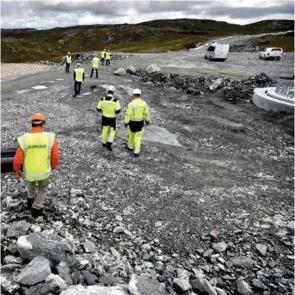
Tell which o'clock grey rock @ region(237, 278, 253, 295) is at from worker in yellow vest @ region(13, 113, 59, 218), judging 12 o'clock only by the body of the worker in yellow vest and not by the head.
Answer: The grey rock is roughly at 4 o'clock from the worker in yellow vest.

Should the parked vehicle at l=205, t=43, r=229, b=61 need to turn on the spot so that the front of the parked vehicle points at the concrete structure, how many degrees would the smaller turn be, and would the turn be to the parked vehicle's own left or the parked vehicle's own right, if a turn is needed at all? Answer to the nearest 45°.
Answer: approximately 45° to the parked vehicle's own left

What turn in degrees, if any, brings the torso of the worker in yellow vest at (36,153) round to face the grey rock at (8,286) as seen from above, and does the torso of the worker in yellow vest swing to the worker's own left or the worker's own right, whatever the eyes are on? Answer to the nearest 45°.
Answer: approximately 180°

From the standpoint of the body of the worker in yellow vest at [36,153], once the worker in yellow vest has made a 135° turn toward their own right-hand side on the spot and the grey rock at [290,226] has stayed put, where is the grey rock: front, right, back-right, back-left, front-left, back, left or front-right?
front-left

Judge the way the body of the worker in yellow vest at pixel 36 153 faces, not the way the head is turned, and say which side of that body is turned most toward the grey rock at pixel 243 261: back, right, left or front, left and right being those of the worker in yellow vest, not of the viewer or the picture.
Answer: right

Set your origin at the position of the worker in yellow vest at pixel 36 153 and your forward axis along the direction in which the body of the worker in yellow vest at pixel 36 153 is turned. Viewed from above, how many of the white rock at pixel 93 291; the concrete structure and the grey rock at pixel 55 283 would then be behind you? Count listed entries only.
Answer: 2

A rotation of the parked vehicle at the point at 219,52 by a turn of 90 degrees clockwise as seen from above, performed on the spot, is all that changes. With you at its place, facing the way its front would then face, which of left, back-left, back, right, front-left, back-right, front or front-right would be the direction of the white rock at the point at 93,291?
back-left

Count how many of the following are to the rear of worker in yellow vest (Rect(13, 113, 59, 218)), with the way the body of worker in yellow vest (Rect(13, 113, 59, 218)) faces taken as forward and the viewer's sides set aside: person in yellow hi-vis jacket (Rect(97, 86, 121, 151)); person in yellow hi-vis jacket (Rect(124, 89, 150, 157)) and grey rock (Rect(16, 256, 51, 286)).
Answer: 1

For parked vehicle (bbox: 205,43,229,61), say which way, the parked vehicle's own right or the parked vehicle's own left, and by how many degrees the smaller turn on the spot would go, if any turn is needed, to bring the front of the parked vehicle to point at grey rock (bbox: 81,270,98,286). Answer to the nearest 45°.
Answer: approximately 45° to the parked vehicle's own left

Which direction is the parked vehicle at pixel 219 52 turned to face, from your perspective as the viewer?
facing the viewer and to the left of the viewer

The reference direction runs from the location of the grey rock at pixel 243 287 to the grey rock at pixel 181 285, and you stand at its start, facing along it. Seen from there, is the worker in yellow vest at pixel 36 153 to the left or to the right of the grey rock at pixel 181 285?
right

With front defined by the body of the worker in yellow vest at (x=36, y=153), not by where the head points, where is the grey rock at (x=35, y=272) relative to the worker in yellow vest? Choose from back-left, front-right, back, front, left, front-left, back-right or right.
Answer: back

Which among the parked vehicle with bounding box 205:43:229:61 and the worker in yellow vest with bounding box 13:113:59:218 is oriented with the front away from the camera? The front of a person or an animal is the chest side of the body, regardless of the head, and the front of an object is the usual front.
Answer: the worker in yellow vest

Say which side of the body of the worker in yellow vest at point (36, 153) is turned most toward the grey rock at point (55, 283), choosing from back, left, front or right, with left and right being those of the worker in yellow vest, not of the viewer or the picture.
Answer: back

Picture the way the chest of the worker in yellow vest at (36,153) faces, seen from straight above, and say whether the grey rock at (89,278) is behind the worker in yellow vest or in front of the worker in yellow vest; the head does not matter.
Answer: behind

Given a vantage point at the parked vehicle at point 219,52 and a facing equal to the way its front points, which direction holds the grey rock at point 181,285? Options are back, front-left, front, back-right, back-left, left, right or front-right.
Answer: front-left

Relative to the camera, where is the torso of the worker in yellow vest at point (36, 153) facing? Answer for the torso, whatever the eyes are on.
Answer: away from the camera

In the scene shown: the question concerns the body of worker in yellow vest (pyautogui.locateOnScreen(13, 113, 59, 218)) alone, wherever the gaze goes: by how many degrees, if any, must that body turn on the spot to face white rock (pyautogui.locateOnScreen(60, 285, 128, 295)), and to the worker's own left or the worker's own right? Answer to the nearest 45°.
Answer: approximately 180°

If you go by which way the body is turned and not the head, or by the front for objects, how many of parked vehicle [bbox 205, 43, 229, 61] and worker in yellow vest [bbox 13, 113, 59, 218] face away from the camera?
1

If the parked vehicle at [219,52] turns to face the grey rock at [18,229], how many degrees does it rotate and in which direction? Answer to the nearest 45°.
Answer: approximately 45° to its left
